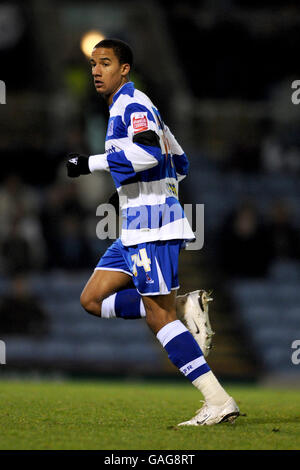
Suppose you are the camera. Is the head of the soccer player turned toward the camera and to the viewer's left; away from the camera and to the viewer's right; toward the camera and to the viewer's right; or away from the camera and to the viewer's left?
toward the camera and to the viewer's left

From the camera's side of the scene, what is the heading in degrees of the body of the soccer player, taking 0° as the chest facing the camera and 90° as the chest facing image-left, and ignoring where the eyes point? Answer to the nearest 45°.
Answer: approximately 90°
